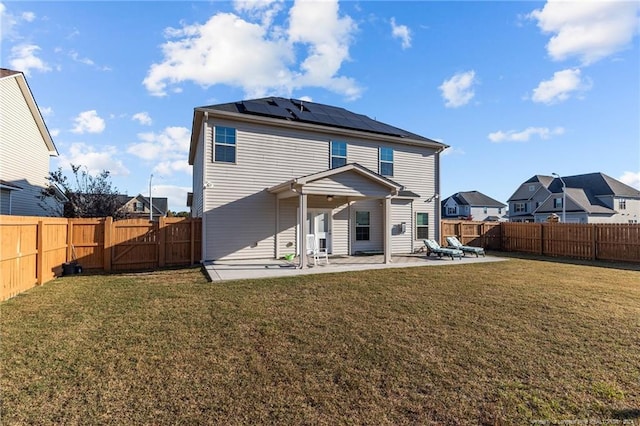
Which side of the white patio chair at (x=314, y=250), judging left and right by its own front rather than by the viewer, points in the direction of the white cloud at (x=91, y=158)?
back

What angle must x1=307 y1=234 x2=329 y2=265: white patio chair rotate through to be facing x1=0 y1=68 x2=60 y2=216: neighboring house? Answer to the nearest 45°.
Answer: approximately 135° to its right

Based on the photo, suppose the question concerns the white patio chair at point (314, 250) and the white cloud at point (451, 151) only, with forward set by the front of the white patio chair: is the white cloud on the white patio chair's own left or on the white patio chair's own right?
on the white patio chair's own left

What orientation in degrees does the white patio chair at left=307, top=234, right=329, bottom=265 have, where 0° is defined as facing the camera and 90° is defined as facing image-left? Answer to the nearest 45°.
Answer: approximately 315°

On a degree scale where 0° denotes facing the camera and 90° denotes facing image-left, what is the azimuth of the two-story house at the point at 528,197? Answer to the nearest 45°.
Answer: approximately 45°

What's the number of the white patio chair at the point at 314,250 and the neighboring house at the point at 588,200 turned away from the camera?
0
